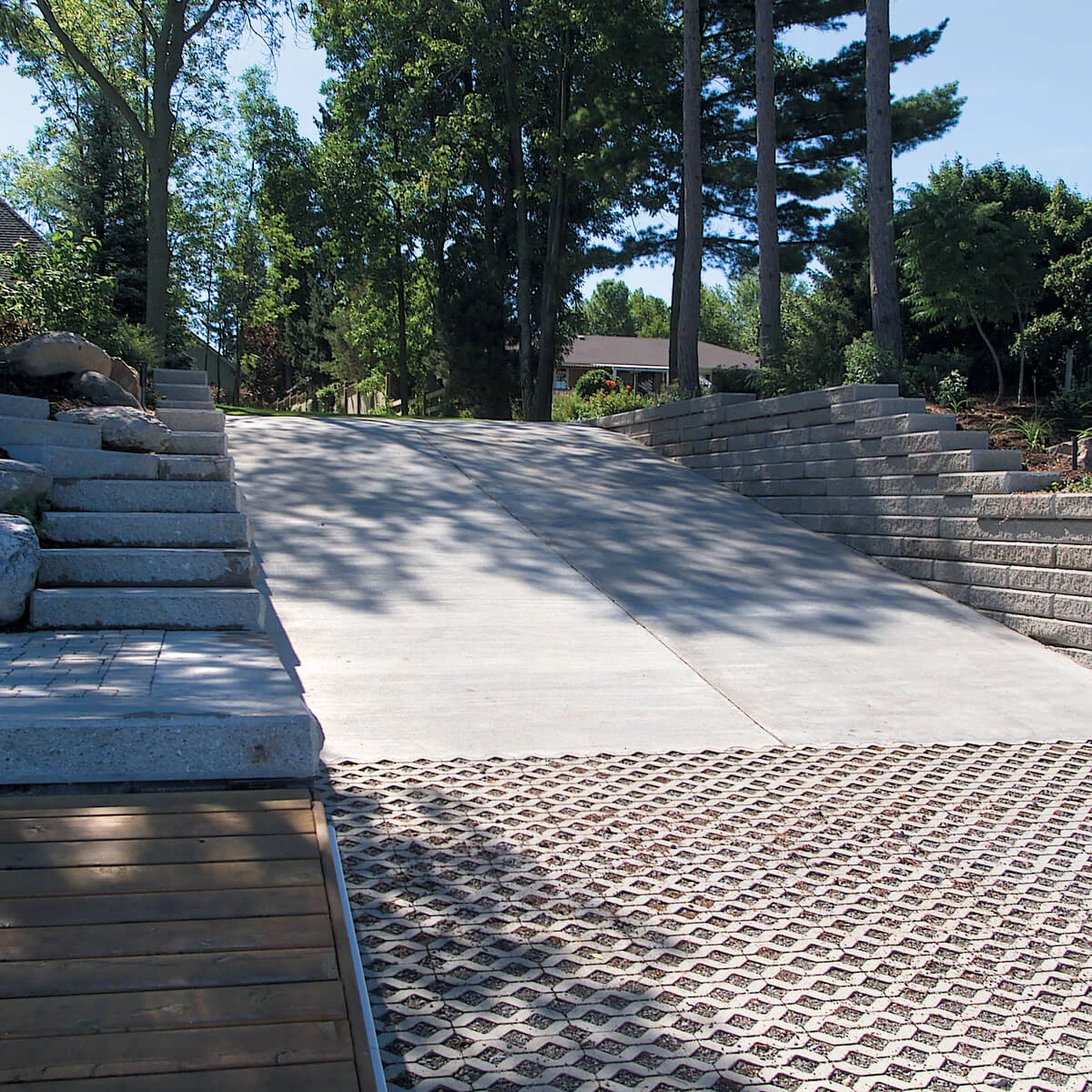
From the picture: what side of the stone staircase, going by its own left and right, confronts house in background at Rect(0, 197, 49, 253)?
back

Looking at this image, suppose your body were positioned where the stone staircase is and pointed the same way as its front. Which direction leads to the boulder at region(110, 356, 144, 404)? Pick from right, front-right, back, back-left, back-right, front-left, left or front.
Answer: back

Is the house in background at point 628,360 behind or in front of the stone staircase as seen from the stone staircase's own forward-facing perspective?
behind

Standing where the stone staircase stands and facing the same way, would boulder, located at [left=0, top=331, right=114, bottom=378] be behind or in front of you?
behind

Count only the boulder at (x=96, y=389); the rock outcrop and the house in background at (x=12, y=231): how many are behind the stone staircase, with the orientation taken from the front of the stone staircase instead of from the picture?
3

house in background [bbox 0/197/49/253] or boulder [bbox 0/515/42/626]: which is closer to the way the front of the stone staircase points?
the boulder

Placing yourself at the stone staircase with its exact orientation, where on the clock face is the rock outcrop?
The rock outcrop is roughly at 6 o'clock from the stone staircase.

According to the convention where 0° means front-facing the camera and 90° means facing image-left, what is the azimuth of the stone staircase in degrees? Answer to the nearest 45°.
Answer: approximately 0°

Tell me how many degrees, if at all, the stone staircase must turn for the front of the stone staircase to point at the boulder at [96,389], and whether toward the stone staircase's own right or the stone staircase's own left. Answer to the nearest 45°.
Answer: approximately 180°
